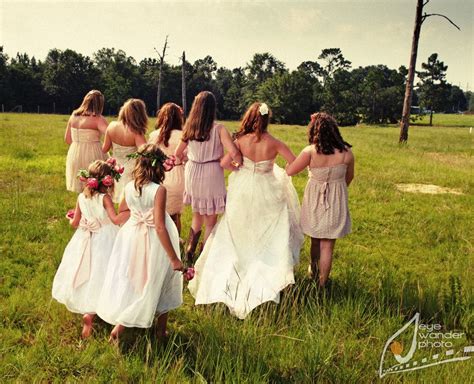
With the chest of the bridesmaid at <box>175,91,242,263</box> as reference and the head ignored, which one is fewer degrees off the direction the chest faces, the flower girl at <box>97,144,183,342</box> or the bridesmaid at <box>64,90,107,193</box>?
the bridesmaid

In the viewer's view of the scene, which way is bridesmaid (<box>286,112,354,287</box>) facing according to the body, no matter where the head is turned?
away from the camera

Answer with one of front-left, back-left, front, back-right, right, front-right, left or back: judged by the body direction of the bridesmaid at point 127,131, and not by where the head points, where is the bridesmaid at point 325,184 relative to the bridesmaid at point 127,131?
back-right

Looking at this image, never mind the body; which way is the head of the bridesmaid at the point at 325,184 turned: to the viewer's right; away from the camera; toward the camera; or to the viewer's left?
away from the camera

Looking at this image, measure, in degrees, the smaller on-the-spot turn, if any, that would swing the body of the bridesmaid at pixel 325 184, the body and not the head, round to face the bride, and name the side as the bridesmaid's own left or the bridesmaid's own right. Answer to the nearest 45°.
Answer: approximately 90° to the bridesmaid's own left

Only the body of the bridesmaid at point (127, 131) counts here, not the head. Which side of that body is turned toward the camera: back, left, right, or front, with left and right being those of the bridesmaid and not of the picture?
back

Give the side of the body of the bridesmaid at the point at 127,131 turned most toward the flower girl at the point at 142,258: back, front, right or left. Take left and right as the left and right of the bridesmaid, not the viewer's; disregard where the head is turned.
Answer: back

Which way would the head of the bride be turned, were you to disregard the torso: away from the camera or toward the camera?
away from the camera

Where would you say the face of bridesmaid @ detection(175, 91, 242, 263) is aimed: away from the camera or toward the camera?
away from the camera

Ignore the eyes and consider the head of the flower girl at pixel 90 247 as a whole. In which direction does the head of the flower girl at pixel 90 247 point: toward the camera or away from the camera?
away from the camera

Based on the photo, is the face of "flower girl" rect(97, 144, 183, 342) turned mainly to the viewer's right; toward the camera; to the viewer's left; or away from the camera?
away from the camera

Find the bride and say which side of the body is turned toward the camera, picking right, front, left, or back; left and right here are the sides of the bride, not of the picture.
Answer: back

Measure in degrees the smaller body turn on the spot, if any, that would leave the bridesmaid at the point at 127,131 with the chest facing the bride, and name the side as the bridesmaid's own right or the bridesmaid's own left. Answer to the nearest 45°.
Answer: approximately 135° to the bridesmaid's own right

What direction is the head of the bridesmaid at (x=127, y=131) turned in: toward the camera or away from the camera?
away from the camera
